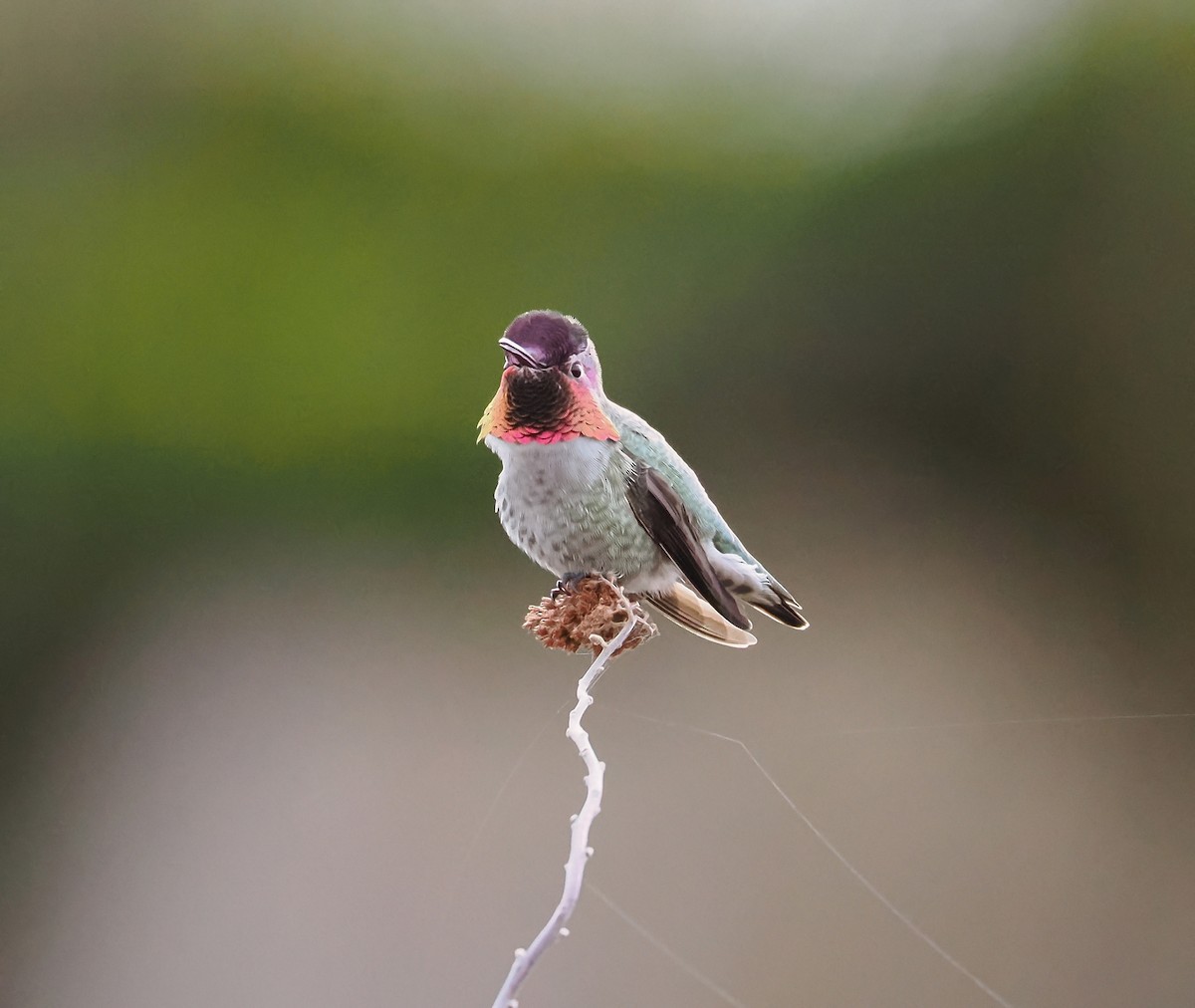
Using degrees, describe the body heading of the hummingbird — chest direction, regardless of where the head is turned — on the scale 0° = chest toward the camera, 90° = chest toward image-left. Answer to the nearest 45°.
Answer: approximately 45°
